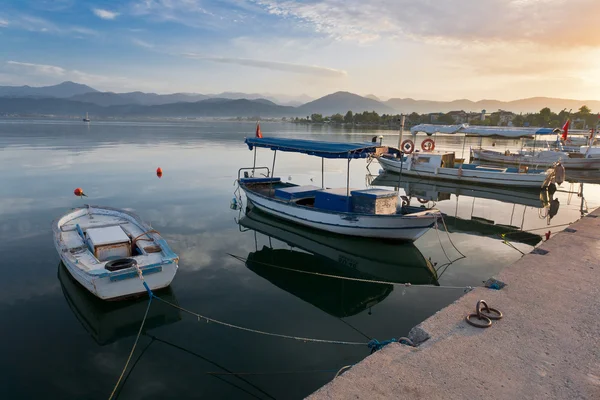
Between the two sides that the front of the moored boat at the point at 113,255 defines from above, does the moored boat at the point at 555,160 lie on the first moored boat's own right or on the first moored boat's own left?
on the first moored boat's own right

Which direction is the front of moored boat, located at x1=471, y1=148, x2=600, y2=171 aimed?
to the viewer's left

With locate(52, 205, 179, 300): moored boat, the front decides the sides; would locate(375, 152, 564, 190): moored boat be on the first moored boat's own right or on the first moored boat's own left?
on the first moored boat's own right

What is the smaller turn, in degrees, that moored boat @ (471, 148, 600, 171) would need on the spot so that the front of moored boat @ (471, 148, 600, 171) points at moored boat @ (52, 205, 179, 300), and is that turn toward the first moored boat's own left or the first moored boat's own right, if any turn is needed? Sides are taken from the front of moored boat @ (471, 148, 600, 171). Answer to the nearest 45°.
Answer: approximately 90° to the first moored boat's own left

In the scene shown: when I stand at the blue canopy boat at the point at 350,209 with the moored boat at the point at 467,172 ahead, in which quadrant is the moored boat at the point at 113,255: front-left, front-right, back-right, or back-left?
back-left

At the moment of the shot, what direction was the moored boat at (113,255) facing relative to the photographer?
facing away from the viewer and to the left of the viewer
